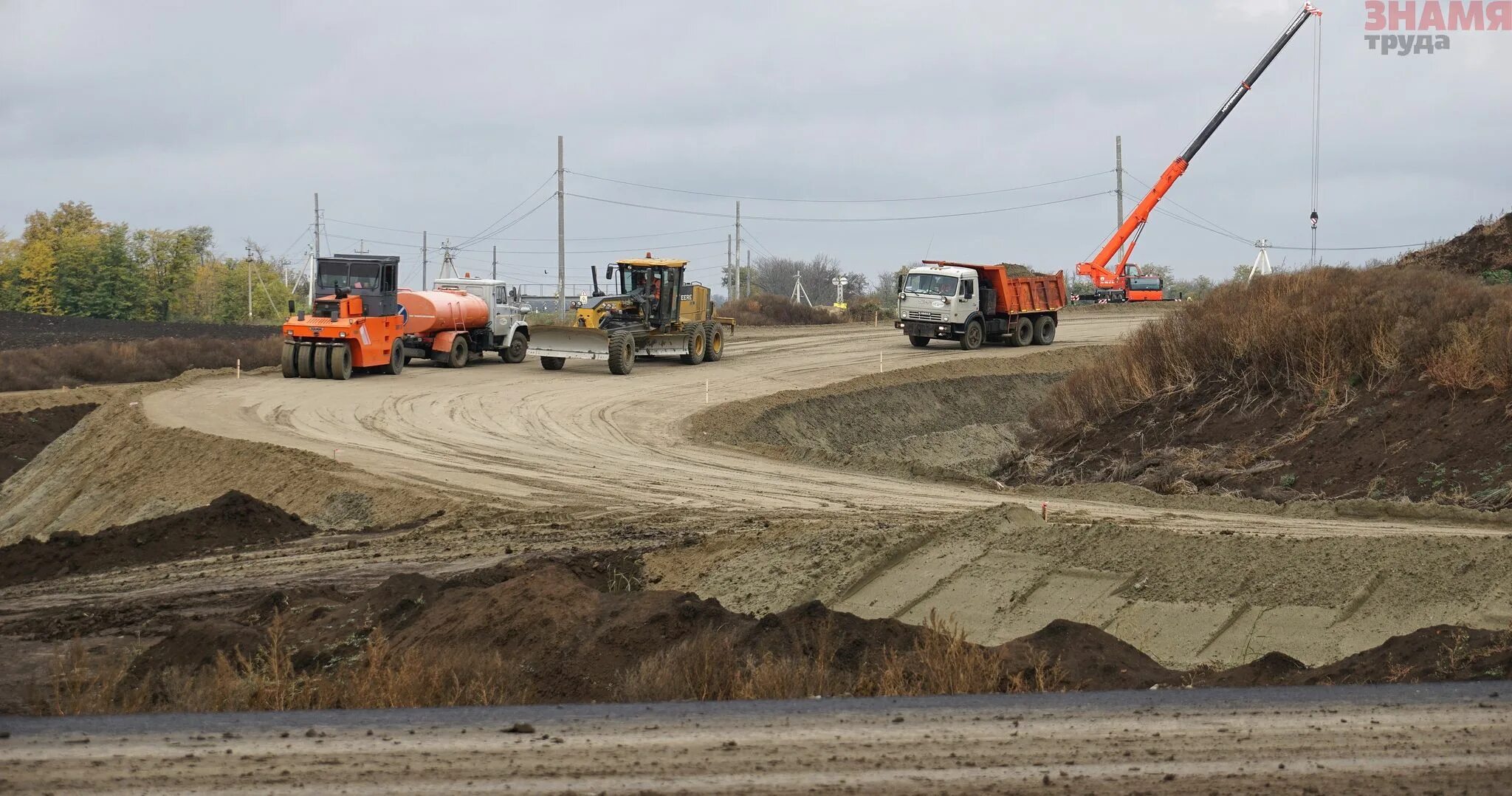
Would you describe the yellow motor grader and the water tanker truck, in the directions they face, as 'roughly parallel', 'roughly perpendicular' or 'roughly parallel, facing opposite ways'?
roughly parallel, facing opposite ways

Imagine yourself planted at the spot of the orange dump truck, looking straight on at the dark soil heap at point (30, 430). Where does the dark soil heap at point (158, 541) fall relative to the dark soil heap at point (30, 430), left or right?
left

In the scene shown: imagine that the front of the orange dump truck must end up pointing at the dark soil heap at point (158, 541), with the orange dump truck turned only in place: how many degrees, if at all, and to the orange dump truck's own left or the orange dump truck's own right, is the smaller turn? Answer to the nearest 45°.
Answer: approximately 45° to the orange dump truck's own left

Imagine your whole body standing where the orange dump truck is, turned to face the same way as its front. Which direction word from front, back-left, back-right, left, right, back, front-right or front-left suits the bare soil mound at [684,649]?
front-left

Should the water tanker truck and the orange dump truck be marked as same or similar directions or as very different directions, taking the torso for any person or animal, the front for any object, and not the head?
very different directions

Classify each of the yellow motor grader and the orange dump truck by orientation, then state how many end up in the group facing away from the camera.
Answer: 0

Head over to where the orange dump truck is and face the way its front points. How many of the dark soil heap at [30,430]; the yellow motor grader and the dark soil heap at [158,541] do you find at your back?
0

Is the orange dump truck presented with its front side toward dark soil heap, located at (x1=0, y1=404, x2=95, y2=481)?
yes

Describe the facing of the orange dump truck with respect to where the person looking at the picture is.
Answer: facing the viewer and to the left of the viewer

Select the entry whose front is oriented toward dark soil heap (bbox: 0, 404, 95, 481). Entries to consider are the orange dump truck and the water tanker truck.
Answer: the orange dump truck

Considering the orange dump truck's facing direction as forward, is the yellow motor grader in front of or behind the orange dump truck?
in front

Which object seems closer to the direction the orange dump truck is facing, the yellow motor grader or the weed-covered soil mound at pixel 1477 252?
the yellow motor grader

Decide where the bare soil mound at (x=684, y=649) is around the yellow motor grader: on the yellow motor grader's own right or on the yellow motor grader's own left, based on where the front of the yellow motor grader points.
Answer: on the yellow motor grader's own left
